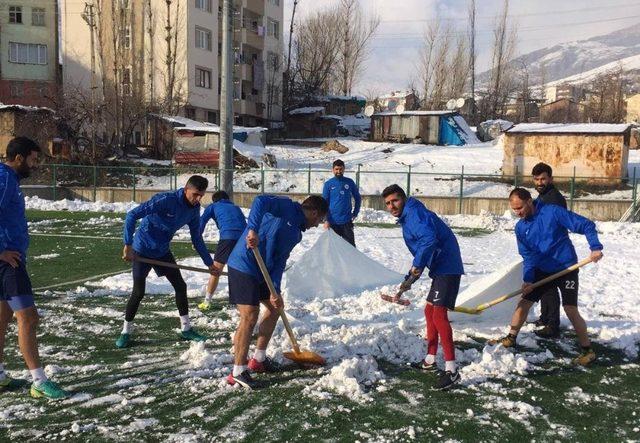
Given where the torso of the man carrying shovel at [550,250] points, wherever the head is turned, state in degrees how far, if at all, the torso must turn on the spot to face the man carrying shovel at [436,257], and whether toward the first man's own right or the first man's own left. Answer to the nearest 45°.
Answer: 0° — they already face them

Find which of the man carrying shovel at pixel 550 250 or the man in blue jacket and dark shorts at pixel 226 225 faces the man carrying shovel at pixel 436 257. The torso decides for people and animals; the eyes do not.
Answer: the man carrying shovel at pixel 550 250

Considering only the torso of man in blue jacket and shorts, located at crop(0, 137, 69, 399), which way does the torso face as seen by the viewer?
to the viewer's right

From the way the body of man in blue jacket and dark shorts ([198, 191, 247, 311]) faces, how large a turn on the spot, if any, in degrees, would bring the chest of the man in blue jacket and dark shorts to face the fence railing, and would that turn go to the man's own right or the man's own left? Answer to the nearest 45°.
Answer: approximately 45° to the man's own right

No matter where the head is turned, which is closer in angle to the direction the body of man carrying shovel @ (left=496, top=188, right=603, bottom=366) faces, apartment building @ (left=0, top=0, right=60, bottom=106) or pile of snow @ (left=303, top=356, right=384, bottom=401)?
the pile of snow

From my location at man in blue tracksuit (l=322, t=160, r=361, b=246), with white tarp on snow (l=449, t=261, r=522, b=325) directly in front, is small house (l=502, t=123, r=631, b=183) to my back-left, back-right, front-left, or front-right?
back-left
